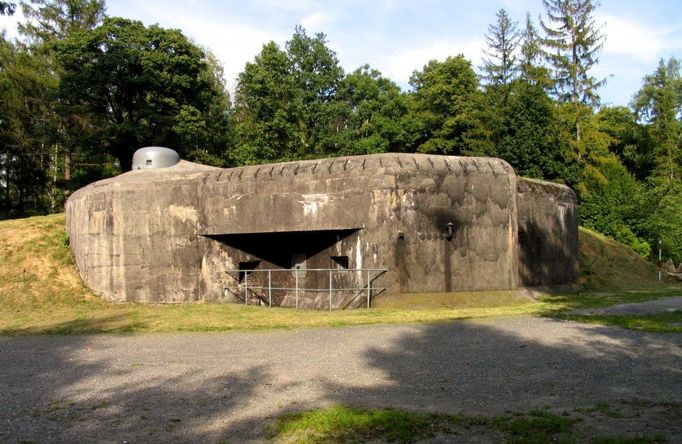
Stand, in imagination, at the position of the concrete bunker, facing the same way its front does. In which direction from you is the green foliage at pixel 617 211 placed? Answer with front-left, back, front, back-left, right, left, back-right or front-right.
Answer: back-left

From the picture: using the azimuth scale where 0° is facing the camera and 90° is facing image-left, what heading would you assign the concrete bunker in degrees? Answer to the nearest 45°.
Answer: approximately 0°

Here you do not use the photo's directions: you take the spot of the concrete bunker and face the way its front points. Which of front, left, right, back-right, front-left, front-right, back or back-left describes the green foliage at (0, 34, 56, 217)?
back-right

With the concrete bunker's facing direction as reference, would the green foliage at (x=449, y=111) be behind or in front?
behind

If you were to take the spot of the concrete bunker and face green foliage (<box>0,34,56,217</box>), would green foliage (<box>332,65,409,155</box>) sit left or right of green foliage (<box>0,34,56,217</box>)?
right

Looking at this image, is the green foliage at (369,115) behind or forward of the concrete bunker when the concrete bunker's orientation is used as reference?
behind

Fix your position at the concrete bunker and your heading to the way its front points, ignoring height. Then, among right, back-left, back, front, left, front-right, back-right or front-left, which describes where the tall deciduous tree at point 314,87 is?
back

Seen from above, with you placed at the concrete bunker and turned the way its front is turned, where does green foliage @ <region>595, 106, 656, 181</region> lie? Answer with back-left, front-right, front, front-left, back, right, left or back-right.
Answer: back-left

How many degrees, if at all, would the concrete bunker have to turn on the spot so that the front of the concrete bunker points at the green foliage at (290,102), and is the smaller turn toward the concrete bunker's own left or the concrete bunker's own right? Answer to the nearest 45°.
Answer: approximately 180°

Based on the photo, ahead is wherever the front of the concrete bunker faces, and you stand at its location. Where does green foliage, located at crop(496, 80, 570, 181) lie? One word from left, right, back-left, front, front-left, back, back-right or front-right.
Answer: back-left
